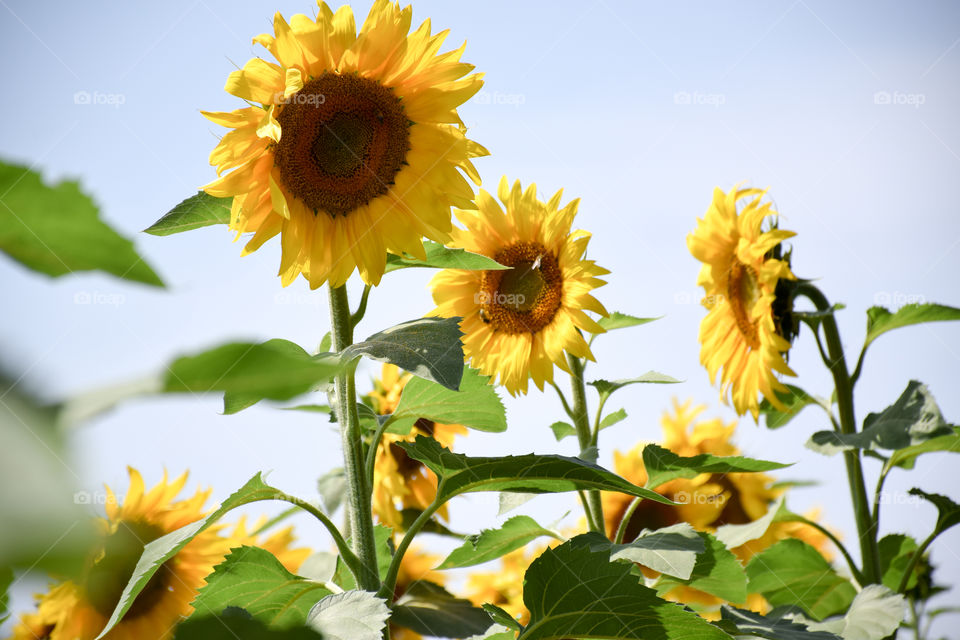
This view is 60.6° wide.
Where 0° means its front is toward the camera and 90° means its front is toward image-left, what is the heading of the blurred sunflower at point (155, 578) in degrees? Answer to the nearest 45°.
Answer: approximately 45°

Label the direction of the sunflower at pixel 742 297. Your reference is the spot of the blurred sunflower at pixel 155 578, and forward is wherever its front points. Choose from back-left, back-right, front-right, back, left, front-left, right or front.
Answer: back-left

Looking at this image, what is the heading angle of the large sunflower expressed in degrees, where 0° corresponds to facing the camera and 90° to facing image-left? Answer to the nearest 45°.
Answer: approximately 0°

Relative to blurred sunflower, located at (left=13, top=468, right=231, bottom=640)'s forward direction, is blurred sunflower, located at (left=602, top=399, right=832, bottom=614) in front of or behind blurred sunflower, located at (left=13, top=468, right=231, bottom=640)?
behind

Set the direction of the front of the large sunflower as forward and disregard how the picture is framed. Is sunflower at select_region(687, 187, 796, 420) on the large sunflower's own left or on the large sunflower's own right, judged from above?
on the large sunflower's own left
